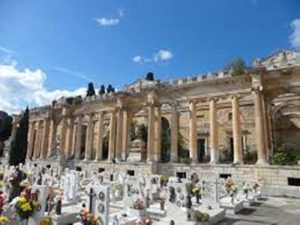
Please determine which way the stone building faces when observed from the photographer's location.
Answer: facing the viewer and to the left of the viewer

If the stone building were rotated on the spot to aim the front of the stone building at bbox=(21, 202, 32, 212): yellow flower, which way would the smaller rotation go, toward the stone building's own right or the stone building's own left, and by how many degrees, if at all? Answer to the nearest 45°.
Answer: approximately 45° to the stone building's own left

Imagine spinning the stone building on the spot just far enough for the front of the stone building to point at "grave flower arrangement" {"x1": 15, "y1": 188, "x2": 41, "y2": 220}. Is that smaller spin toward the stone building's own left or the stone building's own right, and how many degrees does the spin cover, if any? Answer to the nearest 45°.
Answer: approximately 45° to the stone building's own left

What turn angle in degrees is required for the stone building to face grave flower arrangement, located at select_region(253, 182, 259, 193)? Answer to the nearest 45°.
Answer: approximately 45° to its left

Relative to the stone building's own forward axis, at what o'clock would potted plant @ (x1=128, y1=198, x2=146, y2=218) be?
The potted plant is roughly at 11 o'clock from the stone building.

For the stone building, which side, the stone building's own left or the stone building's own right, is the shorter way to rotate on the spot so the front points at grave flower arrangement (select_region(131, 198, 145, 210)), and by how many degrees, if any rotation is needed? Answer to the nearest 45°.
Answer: approximately 45° to the stone building's own left

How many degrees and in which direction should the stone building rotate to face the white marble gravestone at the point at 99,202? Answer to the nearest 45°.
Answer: approximately 45° to its left

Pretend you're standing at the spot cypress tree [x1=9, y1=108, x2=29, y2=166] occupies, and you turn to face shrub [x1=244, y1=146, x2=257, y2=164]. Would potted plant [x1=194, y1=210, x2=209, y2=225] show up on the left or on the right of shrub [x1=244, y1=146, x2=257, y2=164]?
right
